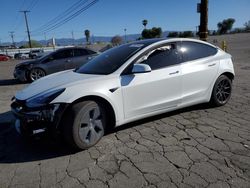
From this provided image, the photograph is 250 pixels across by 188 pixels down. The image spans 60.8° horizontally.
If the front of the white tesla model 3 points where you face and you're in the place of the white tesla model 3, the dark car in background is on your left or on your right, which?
on your right

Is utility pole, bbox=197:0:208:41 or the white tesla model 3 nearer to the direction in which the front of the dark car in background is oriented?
the white tesla model 3

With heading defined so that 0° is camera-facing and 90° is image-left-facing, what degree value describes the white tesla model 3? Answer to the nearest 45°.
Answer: approximately 45°
